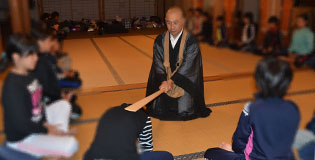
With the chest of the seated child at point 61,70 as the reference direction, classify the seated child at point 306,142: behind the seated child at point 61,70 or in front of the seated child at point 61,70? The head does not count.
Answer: in front

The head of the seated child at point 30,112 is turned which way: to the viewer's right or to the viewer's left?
to the viewer's right

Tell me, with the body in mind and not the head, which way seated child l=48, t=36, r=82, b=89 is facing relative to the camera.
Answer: to the viewer's right

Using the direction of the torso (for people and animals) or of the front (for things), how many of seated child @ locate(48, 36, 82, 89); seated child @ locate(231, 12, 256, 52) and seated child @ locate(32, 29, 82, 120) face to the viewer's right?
2

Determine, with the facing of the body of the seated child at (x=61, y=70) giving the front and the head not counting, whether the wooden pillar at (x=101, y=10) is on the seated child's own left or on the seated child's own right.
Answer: on the seated child's own left

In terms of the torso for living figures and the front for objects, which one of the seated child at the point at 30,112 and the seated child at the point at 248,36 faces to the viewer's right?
the seated child at the point at 30,112

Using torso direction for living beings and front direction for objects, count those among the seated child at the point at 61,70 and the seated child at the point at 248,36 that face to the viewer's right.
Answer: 1

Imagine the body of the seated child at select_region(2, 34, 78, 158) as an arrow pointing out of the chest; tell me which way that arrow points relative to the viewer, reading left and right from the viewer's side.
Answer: facing to the right of the viewer

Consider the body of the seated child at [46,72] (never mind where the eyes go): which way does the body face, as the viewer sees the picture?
to the viewer's right

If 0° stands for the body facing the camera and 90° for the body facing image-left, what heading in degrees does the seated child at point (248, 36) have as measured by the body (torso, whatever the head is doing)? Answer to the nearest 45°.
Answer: approximately 90°
